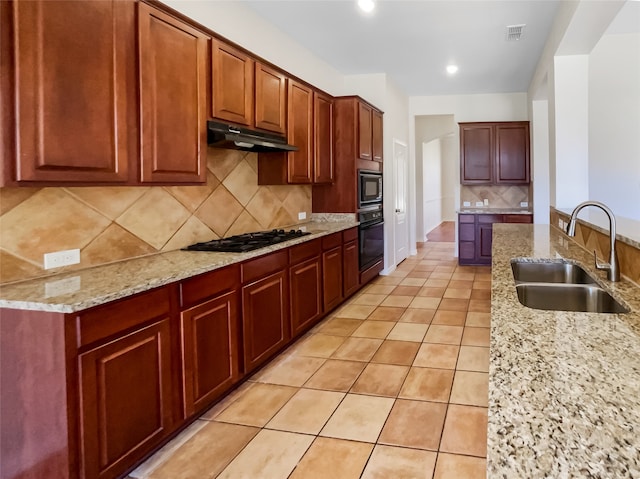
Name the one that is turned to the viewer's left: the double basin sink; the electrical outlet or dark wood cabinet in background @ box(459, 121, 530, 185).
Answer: the double basin sink

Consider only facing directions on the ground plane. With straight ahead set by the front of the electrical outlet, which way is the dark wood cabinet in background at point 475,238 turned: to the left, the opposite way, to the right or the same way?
to the right

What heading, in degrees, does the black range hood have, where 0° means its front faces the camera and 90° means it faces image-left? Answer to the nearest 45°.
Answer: approximately 315°

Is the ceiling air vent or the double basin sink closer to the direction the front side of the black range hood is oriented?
the double basin sink

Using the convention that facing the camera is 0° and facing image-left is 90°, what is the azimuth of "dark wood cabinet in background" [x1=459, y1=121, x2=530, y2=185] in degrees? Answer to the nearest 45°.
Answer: approximately 0°

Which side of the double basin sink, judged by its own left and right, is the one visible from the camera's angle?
left

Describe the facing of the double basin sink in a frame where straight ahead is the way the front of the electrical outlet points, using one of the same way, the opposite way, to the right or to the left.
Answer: the opposite way

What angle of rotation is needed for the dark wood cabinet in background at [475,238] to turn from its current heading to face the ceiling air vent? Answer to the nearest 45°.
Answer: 0° — it already faces it
